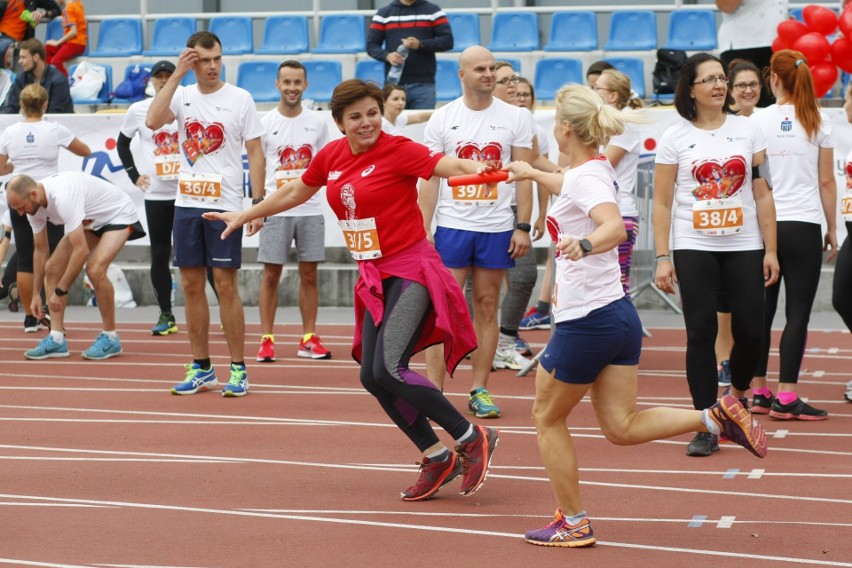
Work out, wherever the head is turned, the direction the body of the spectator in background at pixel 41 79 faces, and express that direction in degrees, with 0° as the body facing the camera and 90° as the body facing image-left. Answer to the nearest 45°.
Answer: approximately 45°

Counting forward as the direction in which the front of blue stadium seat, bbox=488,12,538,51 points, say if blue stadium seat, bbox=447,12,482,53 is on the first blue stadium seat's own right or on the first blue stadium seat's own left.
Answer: on the first blue stadium seat's own right

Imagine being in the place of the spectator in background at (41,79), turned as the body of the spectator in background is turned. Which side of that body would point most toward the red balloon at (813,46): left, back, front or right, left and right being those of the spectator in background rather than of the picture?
left

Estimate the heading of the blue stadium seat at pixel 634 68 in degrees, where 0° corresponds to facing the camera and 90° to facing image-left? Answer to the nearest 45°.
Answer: approximately 0°

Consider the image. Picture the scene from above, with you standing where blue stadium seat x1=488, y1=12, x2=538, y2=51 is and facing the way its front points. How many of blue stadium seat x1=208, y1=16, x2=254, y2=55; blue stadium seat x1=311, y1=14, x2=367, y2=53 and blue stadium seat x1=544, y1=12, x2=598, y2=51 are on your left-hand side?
1

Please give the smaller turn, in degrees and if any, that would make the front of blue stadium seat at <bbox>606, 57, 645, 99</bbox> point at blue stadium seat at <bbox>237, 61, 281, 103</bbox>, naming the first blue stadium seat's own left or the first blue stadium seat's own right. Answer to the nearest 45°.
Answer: approximately 90° to the first blue stadium seat's own right

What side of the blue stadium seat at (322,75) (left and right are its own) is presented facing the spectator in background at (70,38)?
right

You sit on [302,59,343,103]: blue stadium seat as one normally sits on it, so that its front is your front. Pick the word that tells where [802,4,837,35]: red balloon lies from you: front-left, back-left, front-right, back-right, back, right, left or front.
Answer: front-left

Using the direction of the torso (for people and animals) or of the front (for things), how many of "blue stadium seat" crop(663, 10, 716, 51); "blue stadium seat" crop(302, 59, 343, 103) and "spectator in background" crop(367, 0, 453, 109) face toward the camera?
3

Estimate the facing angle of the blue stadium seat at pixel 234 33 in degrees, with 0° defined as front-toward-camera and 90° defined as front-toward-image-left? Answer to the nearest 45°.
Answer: approximately 0°

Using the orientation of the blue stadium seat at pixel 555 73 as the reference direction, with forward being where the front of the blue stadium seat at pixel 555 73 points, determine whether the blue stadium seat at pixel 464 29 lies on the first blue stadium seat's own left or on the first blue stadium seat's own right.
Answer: on the first blue stadium seat's own right

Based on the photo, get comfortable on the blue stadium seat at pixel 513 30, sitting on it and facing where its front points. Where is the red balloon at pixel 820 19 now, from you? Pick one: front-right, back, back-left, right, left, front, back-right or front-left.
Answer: front-left

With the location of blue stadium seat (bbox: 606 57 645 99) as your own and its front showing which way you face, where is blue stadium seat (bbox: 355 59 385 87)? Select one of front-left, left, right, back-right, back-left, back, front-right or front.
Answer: right
